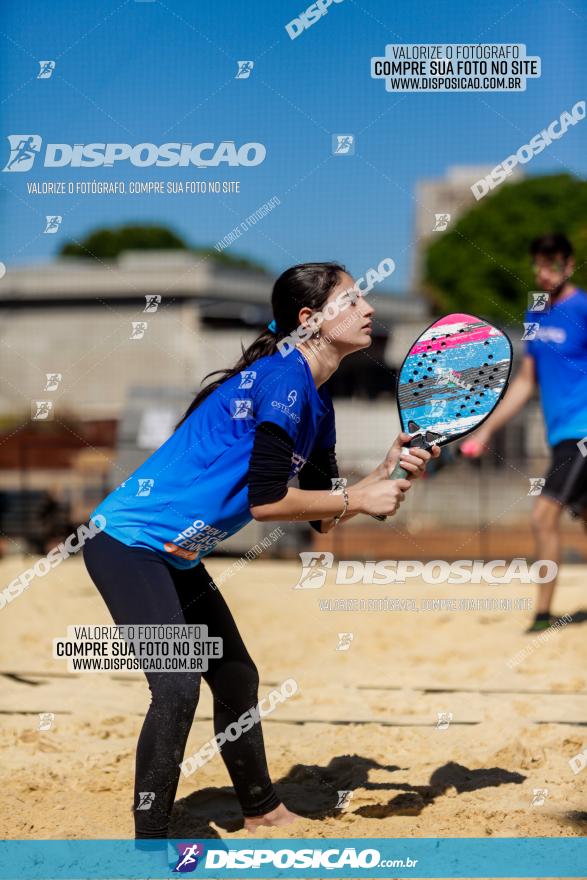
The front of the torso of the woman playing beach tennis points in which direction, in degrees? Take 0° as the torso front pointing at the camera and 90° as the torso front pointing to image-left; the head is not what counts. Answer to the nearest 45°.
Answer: approximately 270°

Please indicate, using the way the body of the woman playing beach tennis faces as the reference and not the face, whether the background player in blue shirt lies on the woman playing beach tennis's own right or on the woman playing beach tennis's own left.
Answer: on the woman playing beach tennis's own left

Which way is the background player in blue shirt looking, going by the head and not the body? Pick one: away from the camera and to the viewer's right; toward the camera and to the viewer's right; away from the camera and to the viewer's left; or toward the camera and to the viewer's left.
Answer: toward the camera and to the viewer's left
